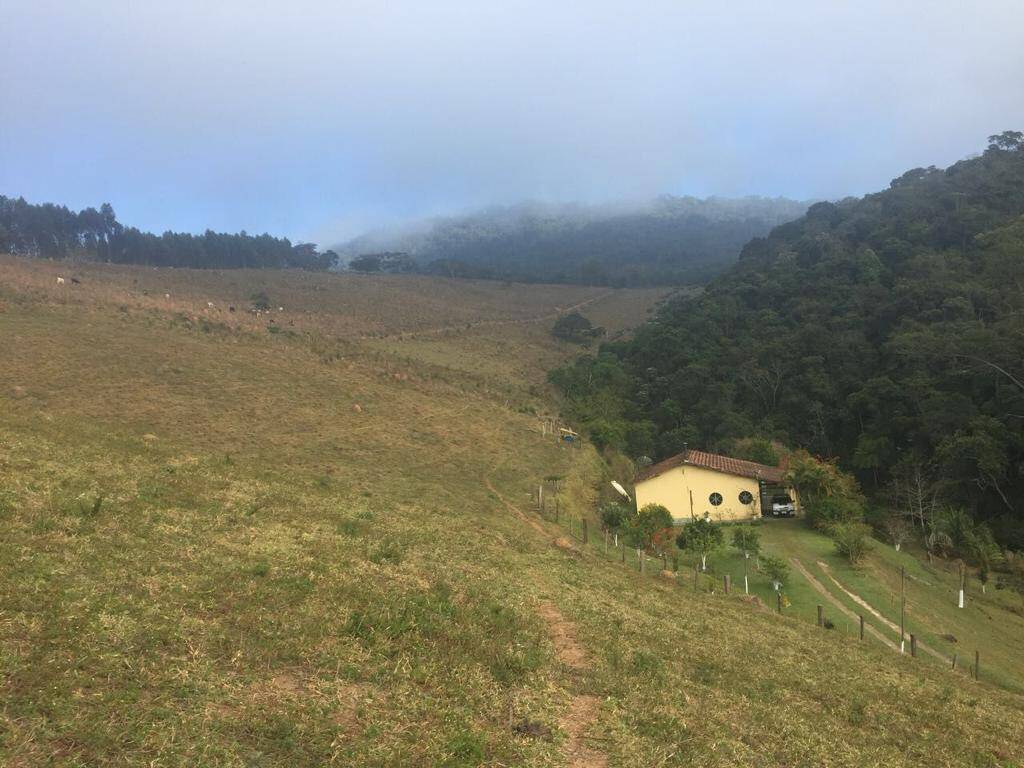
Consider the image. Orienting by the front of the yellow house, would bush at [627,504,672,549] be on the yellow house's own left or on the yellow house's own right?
on the yellow house's own right

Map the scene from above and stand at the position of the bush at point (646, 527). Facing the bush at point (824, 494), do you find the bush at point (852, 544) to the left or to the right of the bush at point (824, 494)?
right
